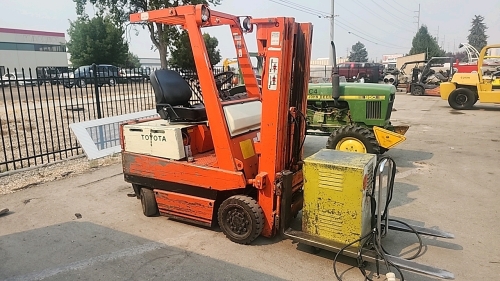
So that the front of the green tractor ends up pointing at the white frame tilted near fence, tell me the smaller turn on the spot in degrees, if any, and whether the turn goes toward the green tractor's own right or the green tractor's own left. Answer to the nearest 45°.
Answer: approximately 180°

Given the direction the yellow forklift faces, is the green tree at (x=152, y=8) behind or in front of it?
behind

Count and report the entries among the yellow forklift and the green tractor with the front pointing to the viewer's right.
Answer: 2

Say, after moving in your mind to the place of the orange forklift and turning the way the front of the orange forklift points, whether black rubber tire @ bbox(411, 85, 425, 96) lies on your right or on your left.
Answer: on your left

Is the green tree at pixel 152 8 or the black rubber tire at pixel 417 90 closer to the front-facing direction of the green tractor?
the black rubber tire

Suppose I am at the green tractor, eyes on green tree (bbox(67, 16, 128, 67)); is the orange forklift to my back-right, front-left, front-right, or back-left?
back-left

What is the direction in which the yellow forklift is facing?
to the viewer's right

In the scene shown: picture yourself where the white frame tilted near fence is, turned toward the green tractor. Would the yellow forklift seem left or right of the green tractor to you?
left

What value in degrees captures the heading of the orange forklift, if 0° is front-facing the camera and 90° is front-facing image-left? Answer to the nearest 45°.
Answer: approximately 315°

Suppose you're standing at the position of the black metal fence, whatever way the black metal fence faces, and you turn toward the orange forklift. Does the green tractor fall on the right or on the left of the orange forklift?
left

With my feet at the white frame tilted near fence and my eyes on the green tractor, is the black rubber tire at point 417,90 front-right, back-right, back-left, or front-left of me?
front-left

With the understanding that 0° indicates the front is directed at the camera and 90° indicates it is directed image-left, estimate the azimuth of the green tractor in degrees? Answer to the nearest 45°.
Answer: approximately 270°

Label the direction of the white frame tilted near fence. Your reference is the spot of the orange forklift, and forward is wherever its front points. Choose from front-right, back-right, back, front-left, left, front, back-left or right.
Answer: back

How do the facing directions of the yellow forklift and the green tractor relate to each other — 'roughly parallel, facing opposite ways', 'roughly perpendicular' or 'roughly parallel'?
roughly parallel
